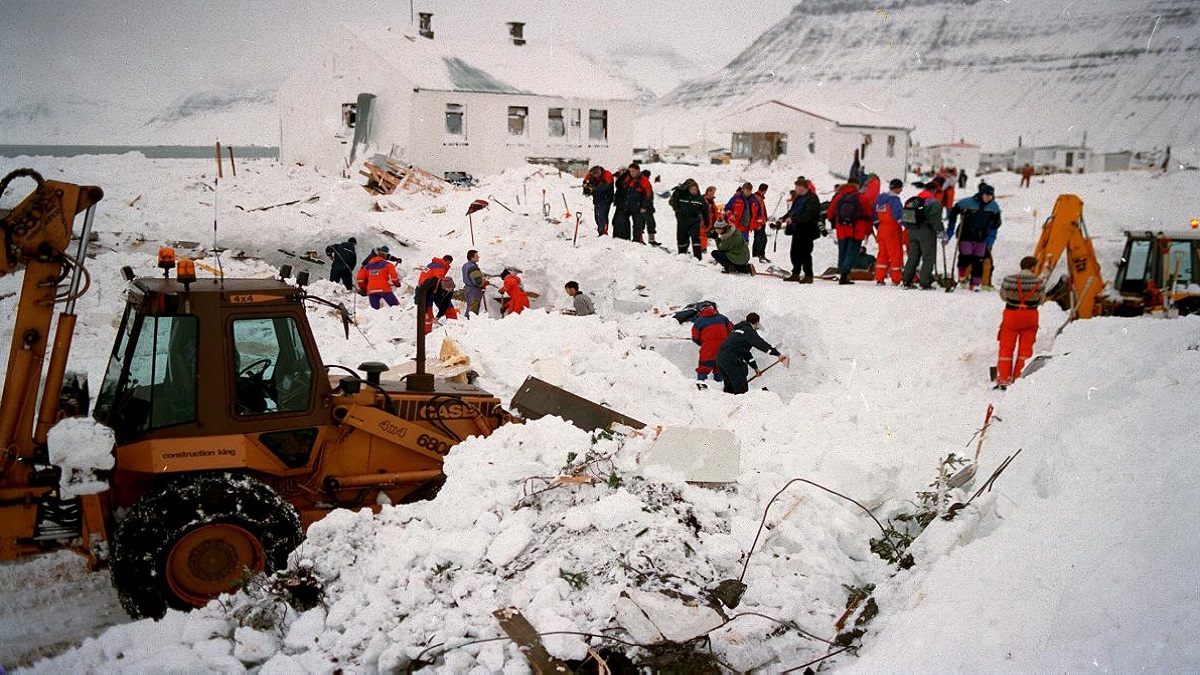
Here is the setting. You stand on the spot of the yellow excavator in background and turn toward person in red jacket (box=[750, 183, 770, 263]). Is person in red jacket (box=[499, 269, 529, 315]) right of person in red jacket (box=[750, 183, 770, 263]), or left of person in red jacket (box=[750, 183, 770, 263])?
left

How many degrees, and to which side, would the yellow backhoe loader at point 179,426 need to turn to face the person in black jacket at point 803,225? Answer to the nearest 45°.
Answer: approximately 45° to its left

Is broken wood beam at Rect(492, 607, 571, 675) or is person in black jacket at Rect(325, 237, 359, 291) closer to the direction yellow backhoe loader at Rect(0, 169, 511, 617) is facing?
the broken wood beam

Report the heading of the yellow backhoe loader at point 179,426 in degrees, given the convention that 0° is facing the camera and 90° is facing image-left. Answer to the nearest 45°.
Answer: approximately 270°

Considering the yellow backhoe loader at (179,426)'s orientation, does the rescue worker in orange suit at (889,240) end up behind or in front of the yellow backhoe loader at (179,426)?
in front
